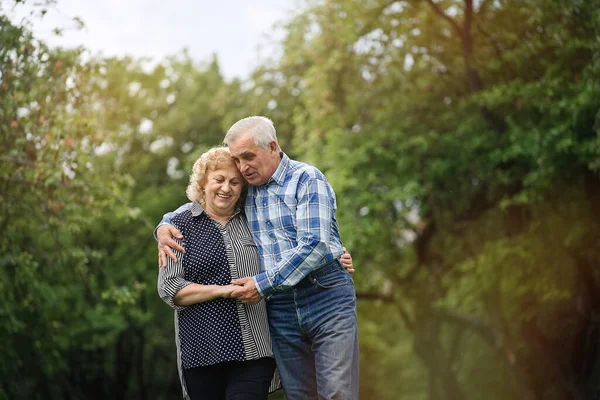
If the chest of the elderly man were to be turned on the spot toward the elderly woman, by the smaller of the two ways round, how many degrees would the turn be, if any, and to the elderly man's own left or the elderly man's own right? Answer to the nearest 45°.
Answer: approximately 45° to the elderly man's own right

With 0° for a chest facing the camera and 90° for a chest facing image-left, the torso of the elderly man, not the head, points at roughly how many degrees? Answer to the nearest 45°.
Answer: approximately 45°
